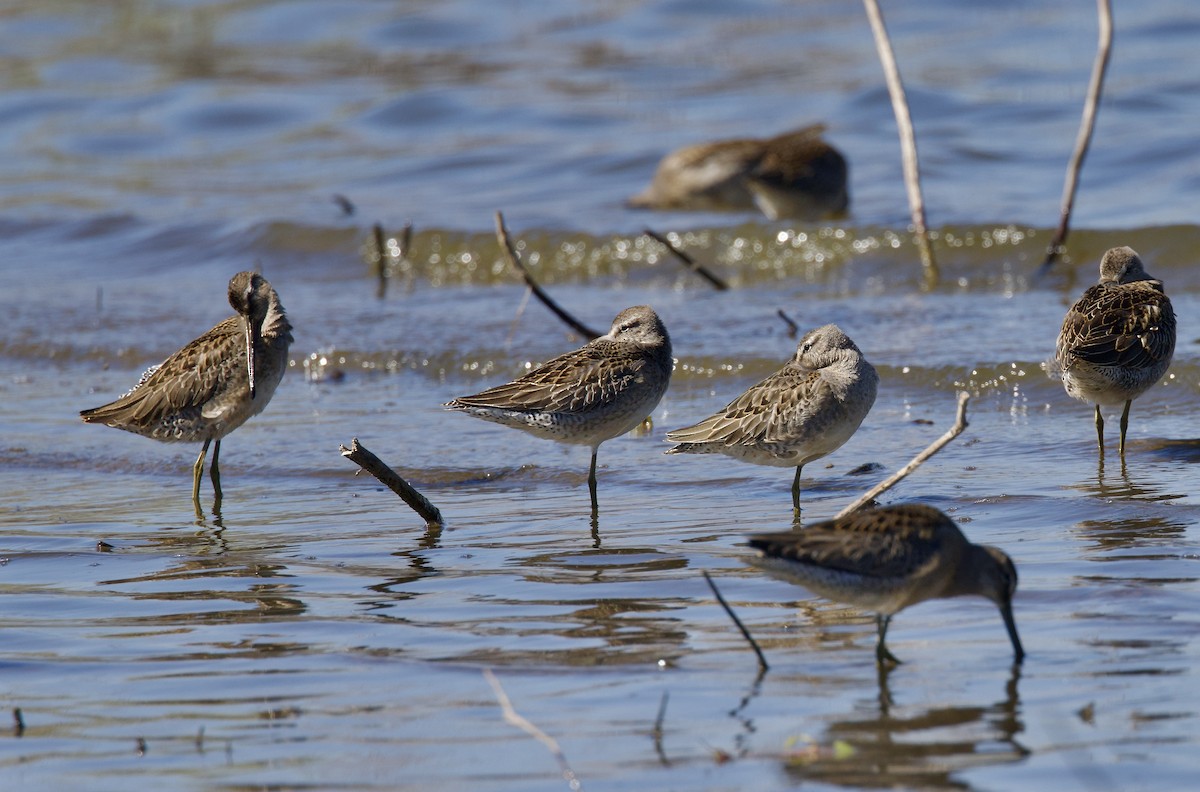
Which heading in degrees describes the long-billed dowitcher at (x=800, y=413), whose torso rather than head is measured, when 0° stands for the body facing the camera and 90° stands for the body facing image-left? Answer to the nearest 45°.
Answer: approximately 270°

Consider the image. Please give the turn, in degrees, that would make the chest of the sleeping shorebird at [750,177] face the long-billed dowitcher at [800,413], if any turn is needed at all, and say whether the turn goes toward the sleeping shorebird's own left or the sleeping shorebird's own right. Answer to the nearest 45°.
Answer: approximately 90° to the sleeping shorebird's own right

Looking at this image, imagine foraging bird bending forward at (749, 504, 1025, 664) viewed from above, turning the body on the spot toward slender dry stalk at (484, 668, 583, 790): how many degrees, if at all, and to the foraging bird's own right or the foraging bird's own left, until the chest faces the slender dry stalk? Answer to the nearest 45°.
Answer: approximately 135° to the foraging bird's own right

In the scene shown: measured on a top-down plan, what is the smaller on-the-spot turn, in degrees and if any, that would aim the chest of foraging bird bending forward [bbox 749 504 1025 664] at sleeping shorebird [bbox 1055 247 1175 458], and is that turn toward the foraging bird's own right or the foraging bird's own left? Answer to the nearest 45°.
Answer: approximately 90° to the foraging bird's own left

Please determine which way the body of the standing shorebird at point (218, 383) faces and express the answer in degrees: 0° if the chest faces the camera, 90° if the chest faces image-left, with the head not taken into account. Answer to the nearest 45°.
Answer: approximately 270°

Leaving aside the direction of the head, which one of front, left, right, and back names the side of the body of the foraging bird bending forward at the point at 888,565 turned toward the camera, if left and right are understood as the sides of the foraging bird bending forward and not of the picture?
right

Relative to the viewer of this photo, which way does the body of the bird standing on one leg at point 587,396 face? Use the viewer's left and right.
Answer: facing to the right of the viewer

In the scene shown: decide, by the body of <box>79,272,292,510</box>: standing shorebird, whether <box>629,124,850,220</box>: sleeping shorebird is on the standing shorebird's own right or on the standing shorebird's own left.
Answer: on the standing shorebird's own left

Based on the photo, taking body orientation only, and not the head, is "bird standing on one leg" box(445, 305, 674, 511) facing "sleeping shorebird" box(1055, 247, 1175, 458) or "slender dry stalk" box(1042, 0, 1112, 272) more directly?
the sleeping shorebird

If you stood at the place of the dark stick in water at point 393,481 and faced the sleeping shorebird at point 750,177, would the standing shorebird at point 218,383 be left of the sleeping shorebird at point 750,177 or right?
left
